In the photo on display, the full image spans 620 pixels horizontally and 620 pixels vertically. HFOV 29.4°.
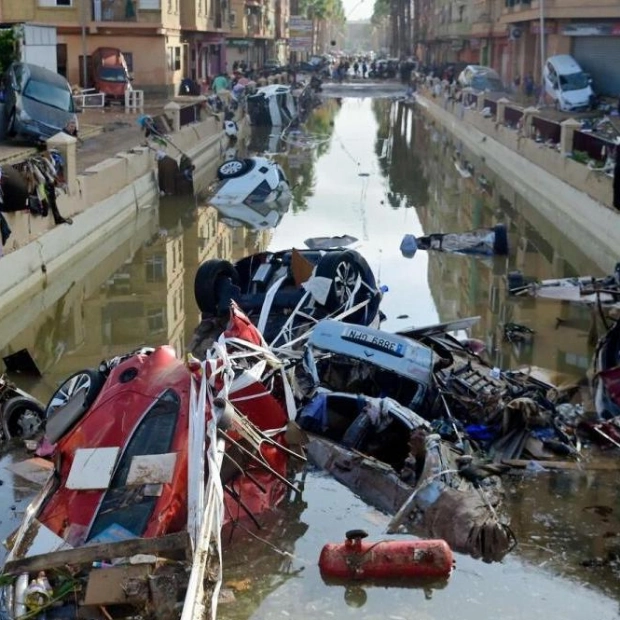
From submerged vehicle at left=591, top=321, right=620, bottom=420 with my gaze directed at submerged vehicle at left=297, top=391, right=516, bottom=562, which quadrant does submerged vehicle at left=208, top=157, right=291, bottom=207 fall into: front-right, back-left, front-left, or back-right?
back-right

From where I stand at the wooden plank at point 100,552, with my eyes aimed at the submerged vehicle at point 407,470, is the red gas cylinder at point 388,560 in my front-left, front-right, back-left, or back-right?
front-right

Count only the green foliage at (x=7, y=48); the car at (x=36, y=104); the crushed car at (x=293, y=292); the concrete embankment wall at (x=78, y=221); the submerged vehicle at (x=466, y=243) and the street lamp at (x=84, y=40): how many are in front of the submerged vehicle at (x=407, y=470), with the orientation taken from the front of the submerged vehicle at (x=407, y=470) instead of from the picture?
0

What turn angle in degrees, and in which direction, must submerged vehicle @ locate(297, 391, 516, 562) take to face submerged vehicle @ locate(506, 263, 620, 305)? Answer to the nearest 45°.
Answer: approximately 135° to its left

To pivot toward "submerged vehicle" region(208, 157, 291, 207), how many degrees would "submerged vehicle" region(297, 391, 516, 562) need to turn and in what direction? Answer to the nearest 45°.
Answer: approximately 135° to its left

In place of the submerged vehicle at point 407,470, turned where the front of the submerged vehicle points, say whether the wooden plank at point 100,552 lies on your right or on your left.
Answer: on your right

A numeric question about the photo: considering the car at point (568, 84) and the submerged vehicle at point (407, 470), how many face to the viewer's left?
0

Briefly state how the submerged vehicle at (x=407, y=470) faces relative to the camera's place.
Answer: facing the viewer and to the right of the viewer

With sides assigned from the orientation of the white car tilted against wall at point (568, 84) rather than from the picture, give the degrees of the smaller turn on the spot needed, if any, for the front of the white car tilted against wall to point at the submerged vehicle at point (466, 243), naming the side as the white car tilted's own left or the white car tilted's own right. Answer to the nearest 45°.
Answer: approximately 45° to the white car tilted's own right

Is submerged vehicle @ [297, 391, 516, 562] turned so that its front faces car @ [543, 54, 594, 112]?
no

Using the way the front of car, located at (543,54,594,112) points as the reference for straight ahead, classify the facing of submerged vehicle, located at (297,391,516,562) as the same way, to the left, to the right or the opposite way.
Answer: the same way

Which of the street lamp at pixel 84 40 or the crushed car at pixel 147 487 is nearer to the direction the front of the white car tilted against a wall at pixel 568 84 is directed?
the crushed car

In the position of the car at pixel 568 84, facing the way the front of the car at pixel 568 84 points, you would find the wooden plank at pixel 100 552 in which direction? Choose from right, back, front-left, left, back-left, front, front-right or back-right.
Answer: front-right

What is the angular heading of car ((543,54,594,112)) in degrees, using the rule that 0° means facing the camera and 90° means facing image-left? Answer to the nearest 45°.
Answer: approximately 315°
